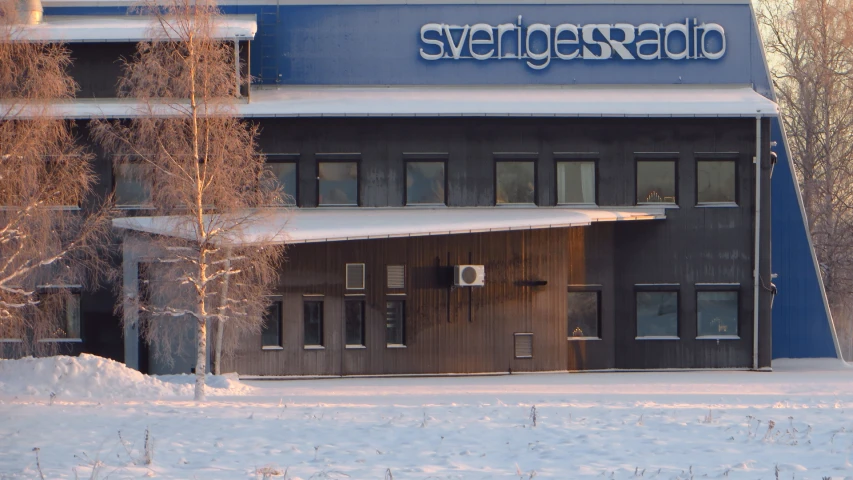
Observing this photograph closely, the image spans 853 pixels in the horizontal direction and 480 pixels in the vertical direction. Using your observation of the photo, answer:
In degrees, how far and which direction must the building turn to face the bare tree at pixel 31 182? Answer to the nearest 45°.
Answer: approximately 45° to its right

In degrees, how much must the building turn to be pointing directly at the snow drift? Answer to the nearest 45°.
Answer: approximately 45° to its right

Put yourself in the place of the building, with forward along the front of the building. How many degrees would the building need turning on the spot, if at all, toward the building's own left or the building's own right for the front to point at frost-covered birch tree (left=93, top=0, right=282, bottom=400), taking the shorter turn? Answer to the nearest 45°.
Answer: approximately 45° to the building's own right

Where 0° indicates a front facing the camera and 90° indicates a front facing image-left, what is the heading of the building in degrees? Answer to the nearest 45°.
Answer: approximately 0°

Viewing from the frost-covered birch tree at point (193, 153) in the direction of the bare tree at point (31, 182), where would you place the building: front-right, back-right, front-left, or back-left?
back-right
